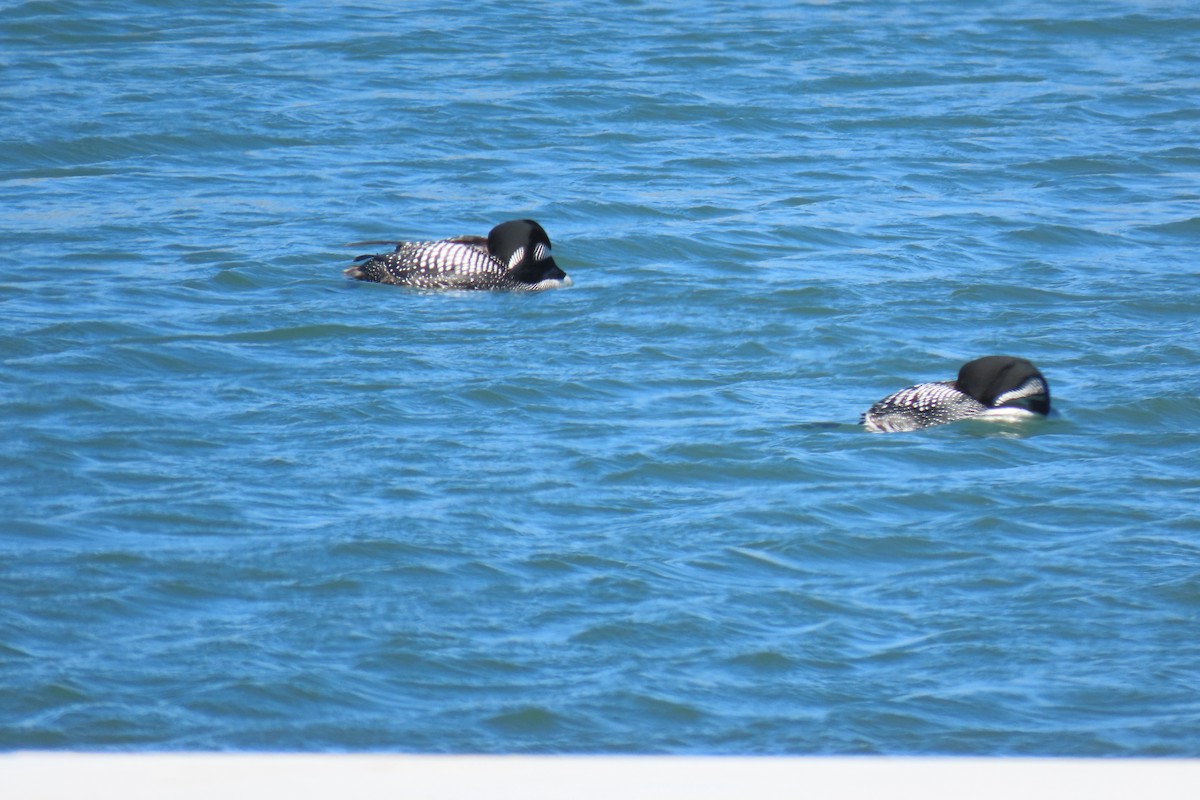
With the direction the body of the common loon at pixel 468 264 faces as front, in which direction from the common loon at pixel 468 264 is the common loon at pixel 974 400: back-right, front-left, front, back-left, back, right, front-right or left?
front-right

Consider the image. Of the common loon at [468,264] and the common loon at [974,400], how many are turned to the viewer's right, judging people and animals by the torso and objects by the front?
2

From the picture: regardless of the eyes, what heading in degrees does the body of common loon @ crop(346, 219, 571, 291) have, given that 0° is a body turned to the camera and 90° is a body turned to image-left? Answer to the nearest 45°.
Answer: approximately 270°

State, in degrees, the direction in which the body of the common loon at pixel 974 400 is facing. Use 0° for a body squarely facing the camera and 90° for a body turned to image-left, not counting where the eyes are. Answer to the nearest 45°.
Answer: approximately 270°

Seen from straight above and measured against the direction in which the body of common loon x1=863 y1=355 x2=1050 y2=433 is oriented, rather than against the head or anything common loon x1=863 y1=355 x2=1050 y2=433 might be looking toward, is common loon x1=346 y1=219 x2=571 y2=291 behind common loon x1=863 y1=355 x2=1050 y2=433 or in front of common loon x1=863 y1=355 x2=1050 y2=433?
behind
